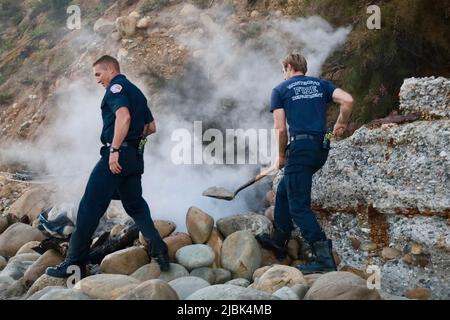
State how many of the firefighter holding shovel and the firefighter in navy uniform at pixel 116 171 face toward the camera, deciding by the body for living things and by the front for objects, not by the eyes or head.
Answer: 0

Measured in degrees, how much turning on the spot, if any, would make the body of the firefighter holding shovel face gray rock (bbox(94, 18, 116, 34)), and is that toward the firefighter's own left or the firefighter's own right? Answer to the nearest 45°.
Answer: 0° — they already face it

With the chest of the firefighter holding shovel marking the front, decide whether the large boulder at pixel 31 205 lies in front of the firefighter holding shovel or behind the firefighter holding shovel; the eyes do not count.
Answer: in front

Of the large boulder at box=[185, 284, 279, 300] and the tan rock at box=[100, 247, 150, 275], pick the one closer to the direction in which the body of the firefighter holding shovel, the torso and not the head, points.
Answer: the tan rock

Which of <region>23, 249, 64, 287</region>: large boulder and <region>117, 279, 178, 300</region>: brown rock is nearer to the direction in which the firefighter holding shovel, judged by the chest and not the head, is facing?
the large boulder

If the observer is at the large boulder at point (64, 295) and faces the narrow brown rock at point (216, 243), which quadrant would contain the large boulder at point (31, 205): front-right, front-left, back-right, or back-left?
front-left

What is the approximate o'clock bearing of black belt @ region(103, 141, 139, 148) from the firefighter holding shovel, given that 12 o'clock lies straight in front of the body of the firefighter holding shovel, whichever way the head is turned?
The black belt is roughly at 10 o'clock from the firefighter holding shovel.

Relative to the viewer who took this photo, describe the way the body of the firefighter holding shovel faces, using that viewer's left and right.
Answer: facing away from the viewer and to the left of the viewer
